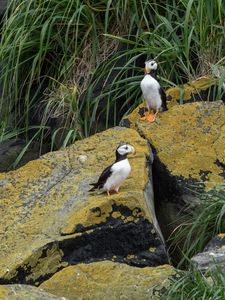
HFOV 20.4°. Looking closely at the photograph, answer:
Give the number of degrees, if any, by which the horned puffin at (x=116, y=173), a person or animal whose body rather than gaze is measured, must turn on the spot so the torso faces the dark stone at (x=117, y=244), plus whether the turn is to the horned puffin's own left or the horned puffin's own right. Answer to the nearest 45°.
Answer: approximately 45° to the horned puffin's own right

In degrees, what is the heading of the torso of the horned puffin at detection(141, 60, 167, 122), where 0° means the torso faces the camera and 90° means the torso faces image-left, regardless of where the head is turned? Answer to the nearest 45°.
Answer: approximately 45°

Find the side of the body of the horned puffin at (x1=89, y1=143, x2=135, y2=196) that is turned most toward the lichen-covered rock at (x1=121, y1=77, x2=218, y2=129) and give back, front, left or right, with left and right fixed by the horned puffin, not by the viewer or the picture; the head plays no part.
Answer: left

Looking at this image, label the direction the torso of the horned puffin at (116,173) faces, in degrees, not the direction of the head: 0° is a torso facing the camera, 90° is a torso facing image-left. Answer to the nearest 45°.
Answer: approximately 315°

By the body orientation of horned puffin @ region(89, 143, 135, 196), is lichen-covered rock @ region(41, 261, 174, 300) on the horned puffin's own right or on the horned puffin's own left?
on the horned puffin's own right
